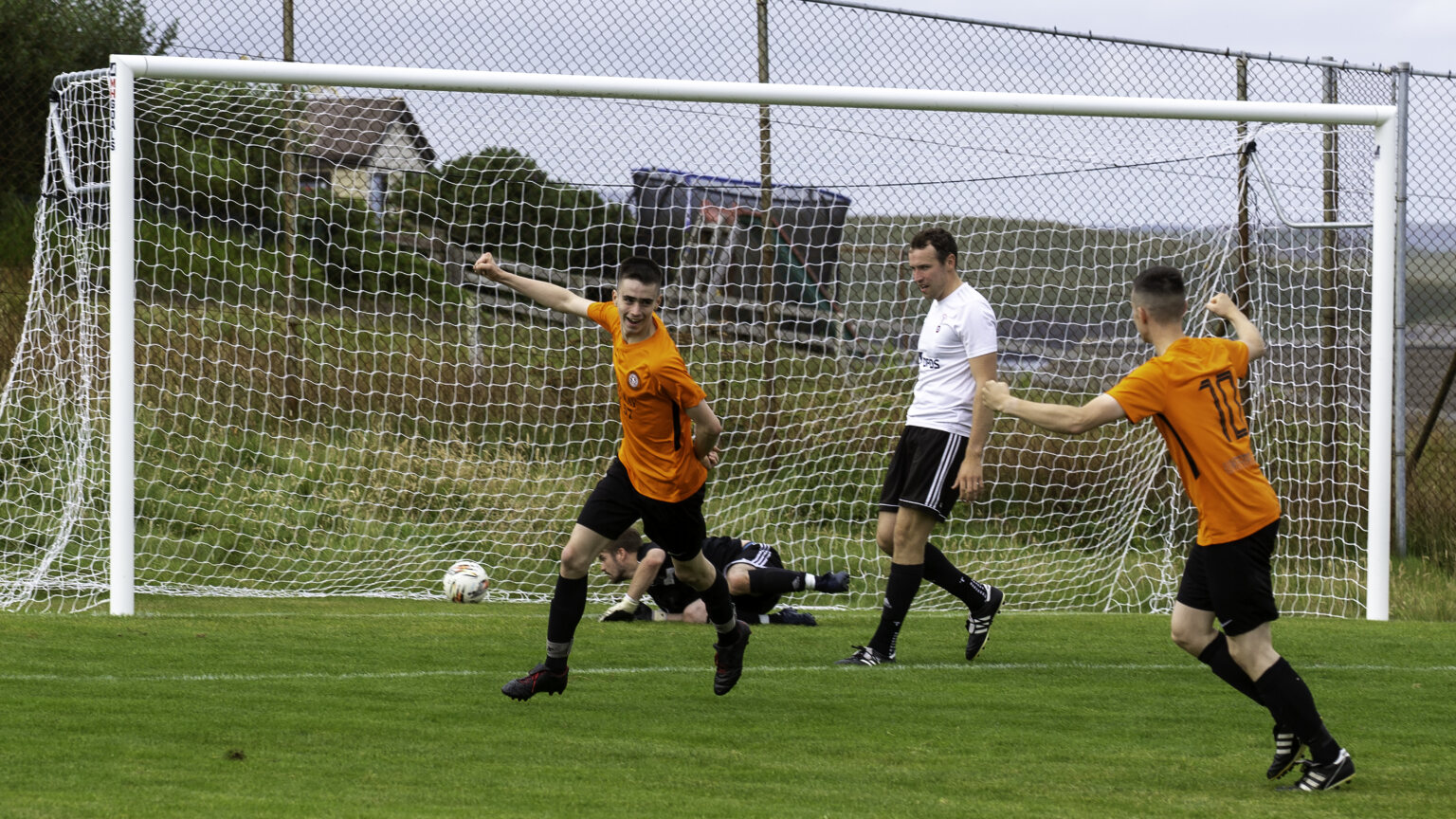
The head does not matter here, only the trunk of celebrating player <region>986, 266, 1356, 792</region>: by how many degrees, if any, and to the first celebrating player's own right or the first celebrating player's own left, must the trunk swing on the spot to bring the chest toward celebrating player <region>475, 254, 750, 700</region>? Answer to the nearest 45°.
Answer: approximately 45° to the first celebrating player's own left

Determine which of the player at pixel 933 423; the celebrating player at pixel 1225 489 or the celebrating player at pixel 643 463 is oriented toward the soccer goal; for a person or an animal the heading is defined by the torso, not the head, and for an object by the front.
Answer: the celebrating player at pixel 1225 489

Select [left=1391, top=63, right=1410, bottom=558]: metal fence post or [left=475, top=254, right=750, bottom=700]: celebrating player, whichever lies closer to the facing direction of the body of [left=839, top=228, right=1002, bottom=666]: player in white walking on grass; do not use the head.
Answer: the celebrating player

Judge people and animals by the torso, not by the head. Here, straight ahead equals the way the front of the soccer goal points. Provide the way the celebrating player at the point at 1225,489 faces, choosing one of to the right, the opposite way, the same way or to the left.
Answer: the opposite way

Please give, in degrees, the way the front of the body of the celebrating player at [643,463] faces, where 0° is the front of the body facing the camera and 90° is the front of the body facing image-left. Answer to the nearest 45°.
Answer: approximately 45°

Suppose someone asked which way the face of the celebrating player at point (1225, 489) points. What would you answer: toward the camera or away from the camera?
away from the camera

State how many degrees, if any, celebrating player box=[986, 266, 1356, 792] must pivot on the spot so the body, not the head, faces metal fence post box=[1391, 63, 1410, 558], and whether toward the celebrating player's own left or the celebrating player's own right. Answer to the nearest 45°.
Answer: approximately 45° to the celebrating player's own right

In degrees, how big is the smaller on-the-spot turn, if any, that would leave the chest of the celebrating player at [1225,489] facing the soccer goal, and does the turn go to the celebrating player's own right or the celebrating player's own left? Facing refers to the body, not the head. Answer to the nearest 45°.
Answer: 0° — they already face it
